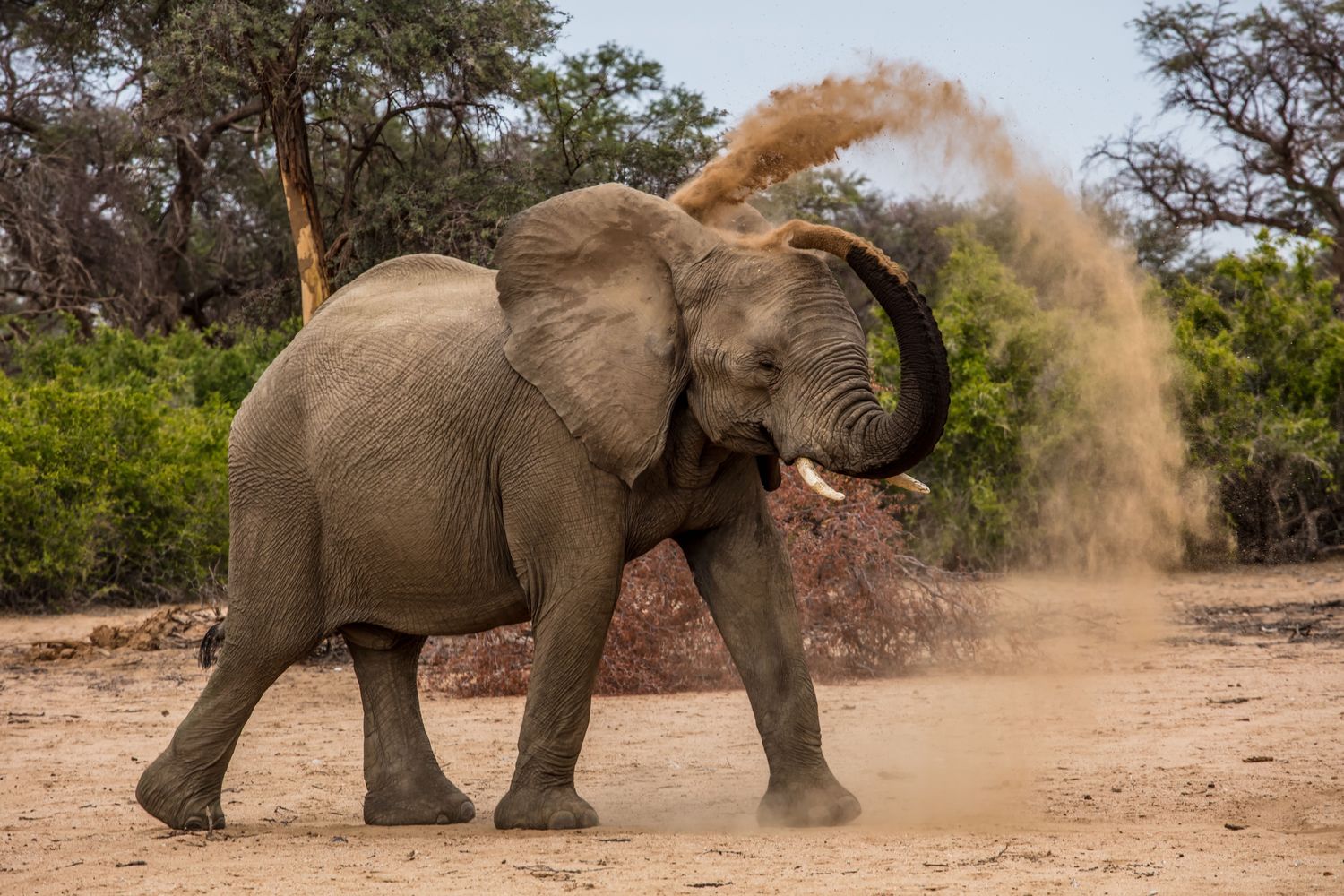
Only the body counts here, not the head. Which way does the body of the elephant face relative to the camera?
to the viewer's right

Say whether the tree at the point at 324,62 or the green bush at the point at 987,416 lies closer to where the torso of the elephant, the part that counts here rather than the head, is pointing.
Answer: the green bush

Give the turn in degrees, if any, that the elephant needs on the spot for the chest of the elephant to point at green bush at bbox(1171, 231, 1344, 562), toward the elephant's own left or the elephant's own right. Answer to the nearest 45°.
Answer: approximately 45° to the elephant's own left

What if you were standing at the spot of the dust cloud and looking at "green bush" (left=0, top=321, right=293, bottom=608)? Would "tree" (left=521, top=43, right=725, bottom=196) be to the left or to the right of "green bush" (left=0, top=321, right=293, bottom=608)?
right

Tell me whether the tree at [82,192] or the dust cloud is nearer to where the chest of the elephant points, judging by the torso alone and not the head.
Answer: the dust cloud

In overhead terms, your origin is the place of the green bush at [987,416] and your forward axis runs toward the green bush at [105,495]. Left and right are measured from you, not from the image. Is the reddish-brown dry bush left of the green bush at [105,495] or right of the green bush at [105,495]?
left

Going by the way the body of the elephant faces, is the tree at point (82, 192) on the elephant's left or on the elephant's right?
on the elephant's left

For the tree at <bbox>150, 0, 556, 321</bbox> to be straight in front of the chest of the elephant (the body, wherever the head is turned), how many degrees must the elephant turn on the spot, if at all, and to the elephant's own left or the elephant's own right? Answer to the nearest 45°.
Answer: approximately 90° to the elephant's own left

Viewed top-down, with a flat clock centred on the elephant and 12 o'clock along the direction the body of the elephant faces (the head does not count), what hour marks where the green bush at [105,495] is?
The green bush is roughly at 8 o'clock from the elephant.
